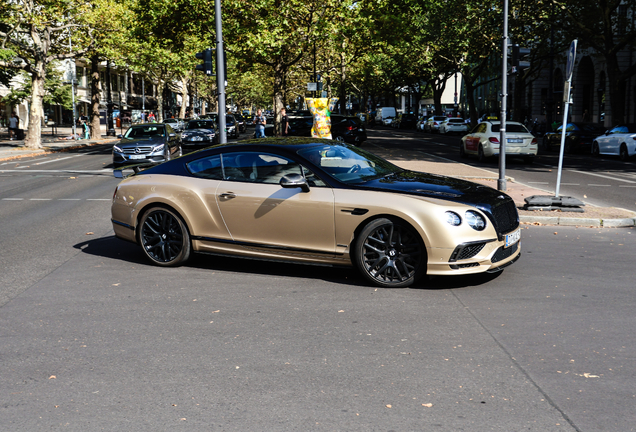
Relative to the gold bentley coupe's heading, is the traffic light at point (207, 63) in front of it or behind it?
behind

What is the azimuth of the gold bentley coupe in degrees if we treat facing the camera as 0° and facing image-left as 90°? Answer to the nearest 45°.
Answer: approximately 315°
